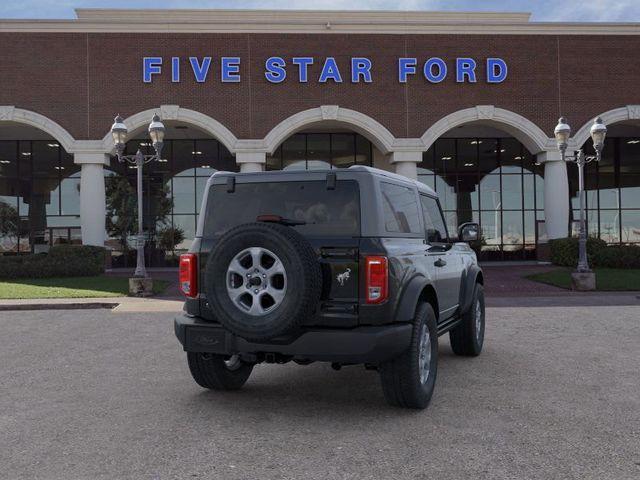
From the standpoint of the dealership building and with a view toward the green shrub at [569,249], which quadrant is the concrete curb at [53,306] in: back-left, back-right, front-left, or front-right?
back-right

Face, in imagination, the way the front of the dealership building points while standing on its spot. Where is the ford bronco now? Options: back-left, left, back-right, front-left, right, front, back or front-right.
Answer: front

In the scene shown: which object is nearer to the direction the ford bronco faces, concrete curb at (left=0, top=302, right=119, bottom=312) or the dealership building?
the dealership building

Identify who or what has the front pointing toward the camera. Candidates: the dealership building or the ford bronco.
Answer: the dealership building

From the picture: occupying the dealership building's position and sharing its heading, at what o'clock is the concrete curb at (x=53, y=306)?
The concrete curb is roughly at 1 o'clock from the dealership building.

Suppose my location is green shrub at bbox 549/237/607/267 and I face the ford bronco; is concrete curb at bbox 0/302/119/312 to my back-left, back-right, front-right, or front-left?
front-right

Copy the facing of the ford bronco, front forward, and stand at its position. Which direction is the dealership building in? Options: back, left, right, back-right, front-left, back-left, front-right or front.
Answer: front-left

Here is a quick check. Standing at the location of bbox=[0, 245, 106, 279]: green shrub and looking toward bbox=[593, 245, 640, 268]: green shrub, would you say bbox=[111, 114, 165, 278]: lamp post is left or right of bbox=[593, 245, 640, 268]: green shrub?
right

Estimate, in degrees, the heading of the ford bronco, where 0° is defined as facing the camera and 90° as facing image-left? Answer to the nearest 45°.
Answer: approximately 225°

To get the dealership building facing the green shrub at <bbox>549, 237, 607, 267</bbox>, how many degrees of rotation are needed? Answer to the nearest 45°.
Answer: approximately 90° to its left

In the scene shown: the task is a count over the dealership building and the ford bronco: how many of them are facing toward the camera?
1

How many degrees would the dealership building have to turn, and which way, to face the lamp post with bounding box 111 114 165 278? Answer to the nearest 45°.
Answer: approximately 45° to its right

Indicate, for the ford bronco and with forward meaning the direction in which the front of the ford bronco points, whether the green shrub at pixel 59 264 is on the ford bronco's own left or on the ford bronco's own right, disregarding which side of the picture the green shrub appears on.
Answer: on the ford bronco's own left

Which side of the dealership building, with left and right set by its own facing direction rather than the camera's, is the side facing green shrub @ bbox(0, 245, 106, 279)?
right

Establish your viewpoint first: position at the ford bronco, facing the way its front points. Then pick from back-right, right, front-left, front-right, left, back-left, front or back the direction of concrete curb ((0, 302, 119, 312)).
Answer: left

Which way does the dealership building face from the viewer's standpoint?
toward the camera
